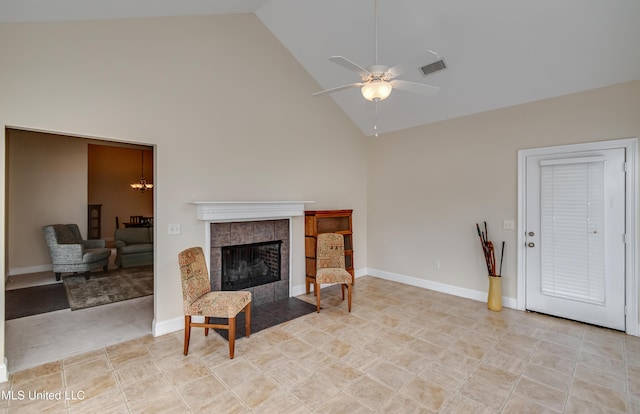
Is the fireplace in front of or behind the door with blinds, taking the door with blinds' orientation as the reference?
in front

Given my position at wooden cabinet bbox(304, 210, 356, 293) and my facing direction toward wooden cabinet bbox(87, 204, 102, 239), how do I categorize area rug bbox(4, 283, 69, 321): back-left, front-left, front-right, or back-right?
front-left

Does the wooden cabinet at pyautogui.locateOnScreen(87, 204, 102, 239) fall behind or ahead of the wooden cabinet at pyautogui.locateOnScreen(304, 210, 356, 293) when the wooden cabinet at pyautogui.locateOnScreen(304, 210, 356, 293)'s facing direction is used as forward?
behind

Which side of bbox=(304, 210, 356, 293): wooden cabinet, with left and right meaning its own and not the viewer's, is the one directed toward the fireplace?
right

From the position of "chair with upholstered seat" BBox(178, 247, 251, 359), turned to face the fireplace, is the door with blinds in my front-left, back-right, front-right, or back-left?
front-right

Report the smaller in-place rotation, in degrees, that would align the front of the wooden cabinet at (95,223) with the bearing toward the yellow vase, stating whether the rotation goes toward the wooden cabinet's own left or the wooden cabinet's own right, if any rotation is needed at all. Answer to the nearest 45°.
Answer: approximately 45° to the wooden cabinet's own left

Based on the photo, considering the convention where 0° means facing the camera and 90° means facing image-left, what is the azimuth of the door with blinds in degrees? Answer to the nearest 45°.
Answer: approximately 45°

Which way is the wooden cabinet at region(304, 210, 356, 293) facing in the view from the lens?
facing the viewer and to the right of the viewer

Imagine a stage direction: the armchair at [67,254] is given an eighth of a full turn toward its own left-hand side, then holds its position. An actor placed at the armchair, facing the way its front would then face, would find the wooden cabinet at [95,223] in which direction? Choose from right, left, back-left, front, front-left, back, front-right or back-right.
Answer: left

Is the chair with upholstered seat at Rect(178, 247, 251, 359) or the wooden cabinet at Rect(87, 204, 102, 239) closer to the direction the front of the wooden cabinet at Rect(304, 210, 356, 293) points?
the chair with upholstered seat

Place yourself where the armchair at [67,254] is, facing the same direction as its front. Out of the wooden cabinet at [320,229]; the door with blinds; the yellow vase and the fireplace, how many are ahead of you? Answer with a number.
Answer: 4

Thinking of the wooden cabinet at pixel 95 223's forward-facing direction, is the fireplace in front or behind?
in front

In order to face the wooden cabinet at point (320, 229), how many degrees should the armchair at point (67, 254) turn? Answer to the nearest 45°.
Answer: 0° — it already faces it

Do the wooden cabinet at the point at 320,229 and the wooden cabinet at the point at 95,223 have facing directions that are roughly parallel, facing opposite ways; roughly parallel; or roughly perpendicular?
roughly parallel

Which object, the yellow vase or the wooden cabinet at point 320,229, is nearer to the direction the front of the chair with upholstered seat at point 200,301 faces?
the yellow vase

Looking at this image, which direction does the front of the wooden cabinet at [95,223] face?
toward the camera

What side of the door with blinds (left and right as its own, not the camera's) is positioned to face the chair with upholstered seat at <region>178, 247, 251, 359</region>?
front
